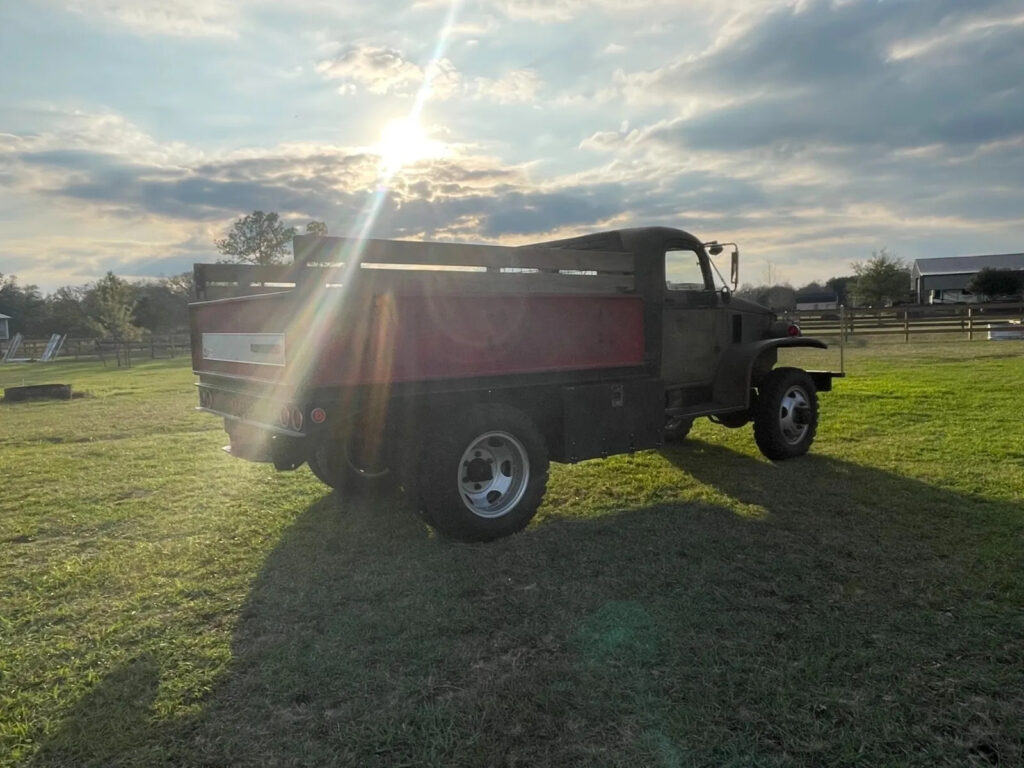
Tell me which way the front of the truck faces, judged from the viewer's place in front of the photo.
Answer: facing away from the viewer and to the right of the viewer

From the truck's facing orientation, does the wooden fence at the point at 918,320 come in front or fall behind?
in front

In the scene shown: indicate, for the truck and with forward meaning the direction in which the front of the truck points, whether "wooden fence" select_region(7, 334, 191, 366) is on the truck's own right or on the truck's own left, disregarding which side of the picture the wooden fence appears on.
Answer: on the truck's own left

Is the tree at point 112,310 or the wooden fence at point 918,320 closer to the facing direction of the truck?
the wooden fence

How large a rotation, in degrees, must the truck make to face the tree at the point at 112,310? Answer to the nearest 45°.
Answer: approximately 90° to its left
